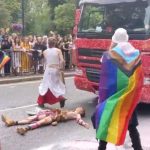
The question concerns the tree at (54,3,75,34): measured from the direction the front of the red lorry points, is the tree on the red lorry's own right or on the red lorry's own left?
on the red lorry's own right

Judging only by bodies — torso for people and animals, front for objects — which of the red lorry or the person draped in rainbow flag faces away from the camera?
the person draped in rainbow flag

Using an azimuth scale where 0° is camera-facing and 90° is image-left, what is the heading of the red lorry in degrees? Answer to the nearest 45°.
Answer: approximately 45°

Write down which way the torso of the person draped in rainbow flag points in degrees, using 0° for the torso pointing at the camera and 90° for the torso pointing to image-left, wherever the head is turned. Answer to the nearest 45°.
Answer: approximately 180°

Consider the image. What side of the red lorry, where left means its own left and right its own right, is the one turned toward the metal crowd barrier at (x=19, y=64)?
right

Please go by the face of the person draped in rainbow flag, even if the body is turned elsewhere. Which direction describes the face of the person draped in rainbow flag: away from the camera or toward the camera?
away from the camera
